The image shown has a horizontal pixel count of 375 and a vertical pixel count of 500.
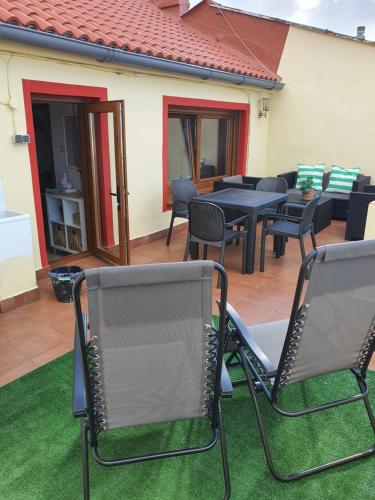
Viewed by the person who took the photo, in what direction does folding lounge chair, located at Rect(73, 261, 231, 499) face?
facing away from the viewer

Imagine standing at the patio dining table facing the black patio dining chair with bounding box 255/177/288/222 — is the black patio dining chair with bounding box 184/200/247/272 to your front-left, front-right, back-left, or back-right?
back-left

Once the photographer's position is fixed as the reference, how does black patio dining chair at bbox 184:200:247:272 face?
facing away from the viewer and to the right of the viewer

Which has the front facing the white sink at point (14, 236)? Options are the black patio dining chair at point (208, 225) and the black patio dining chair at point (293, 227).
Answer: the black patio dining chair at point (293, 227)

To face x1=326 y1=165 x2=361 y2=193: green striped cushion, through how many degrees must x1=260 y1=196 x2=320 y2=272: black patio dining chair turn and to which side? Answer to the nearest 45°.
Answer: approximately 135° to its right

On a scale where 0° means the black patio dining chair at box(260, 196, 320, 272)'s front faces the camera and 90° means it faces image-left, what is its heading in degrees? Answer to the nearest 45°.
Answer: approximately 45°

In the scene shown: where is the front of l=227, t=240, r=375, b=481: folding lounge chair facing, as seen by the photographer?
facing away from the viewer and to the left of the viewer
